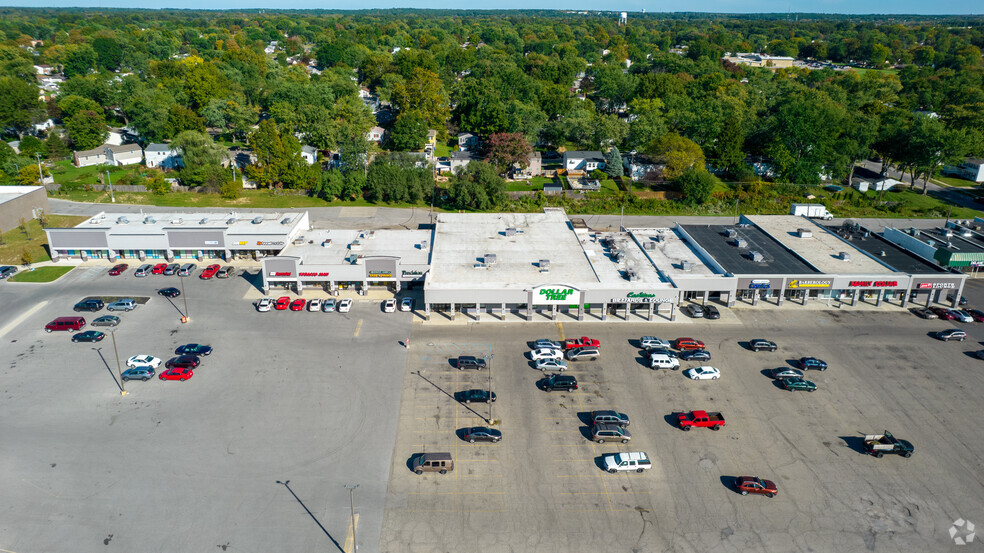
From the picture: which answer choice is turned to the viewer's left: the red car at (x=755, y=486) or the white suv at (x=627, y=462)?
the white suv

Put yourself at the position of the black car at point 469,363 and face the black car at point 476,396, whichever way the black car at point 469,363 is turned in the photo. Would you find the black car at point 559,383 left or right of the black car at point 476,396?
left

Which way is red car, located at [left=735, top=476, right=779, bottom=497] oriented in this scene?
to the viewer's right

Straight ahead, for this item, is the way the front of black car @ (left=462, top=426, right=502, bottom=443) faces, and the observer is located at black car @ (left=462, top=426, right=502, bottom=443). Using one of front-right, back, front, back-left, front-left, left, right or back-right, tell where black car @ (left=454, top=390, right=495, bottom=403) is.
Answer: left

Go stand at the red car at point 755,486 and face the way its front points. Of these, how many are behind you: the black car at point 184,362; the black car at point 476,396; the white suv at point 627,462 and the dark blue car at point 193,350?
4

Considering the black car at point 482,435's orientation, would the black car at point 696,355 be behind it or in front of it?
in front

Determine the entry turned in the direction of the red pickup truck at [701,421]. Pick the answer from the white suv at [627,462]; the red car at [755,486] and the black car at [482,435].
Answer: the black car

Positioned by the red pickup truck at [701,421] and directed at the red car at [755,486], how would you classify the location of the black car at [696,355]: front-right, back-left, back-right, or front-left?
back-left

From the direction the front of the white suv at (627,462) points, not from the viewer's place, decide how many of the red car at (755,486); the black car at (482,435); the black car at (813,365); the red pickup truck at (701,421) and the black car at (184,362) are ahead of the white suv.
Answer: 2
